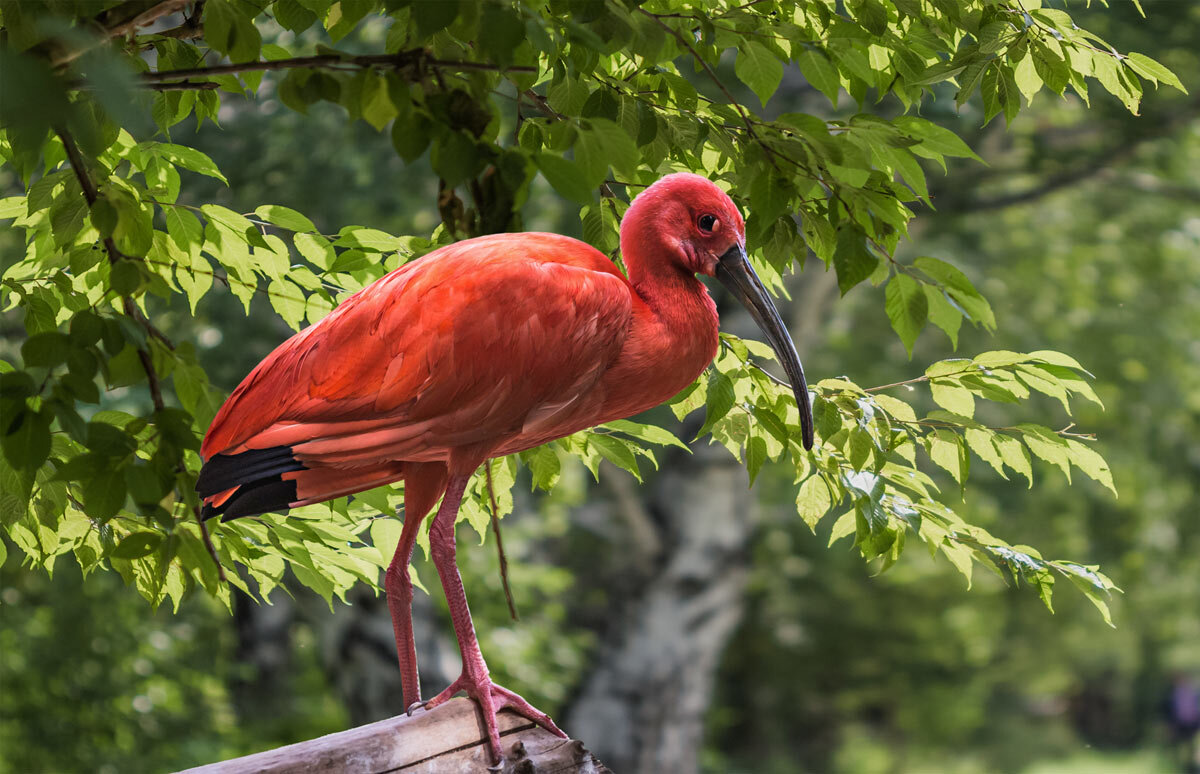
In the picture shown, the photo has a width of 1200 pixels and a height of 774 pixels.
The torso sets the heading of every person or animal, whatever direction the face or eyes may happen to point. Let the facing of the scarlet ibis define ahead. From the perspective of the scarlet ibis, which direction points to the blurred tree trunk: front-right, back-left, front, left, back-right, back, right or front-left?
left

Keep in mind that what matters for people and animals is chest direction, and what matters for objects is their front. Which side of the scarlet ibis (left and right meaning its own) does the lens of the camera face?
right
